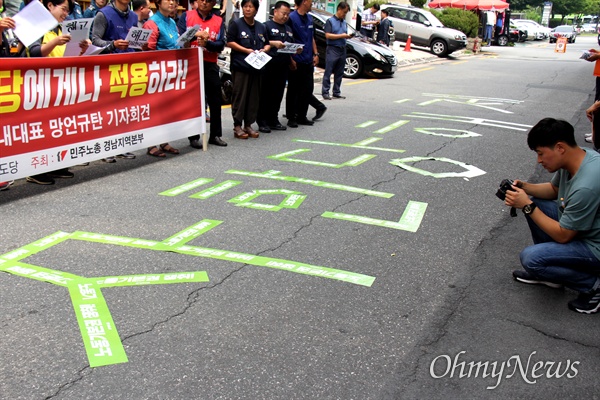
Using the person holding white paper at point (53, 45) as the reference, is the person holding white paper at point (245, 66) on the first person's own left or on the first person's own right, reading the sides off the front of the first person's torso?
on the first person's own left

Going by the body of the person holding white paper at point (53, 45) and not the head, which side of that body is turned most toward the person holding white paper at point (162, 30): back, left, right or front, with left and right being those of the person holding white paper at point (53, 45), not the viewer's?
left

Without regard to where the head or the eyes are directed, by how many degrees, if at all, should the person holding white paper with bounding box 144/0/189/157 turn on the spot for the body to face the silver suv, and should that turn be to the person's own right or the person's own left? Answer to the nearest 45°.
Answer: approximately 90° to the person's own left

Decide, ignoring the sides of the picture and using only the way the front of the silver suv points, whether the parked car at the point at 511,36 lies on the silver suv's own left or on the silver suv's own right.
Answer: on the silver suv's own left

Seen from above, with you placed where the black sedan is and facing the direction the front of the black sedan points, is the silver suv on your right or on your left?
on your left

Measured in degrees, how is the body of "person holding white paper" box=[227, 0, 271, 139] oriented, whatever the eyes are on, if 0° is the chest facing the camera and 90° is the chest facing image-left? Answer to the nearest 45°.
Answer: approximately 315°

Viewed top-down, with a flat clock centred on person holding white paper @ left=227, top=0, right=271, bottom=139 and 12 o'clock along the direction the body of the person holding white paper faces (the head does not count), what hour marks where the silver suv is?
The silver suv is roughly at 8 o'clock from the person holding white paper.

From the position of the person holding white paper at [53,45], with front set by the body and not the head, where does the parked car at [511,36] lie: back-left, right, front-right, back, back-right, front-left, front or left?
left

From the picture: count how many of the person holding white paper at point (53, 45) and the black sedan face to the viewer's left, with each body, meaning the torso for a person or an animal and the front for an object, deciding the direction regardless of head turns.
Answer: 0

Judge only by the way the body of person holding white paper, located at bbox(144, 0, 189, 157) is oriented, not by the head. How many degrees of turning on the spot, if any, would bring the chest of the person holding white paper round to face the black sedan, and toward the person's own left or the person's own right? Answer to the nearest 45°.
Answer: approximately 90° to the person's own left

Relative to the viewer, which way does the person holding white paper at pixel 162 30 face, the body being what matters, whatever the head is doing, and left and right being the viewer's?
facing the viewer and to the right of the viewer

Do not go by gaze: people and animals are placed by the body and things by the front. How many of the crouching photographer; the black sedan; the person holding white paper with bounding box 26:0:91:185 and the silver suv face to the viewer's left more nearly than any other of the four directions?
1

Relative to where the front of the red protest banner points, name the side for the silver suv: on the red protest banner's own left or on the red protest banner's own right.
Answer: on the red protest banner's own left

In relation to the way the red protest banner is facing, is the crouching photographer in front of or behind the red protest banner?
in front
